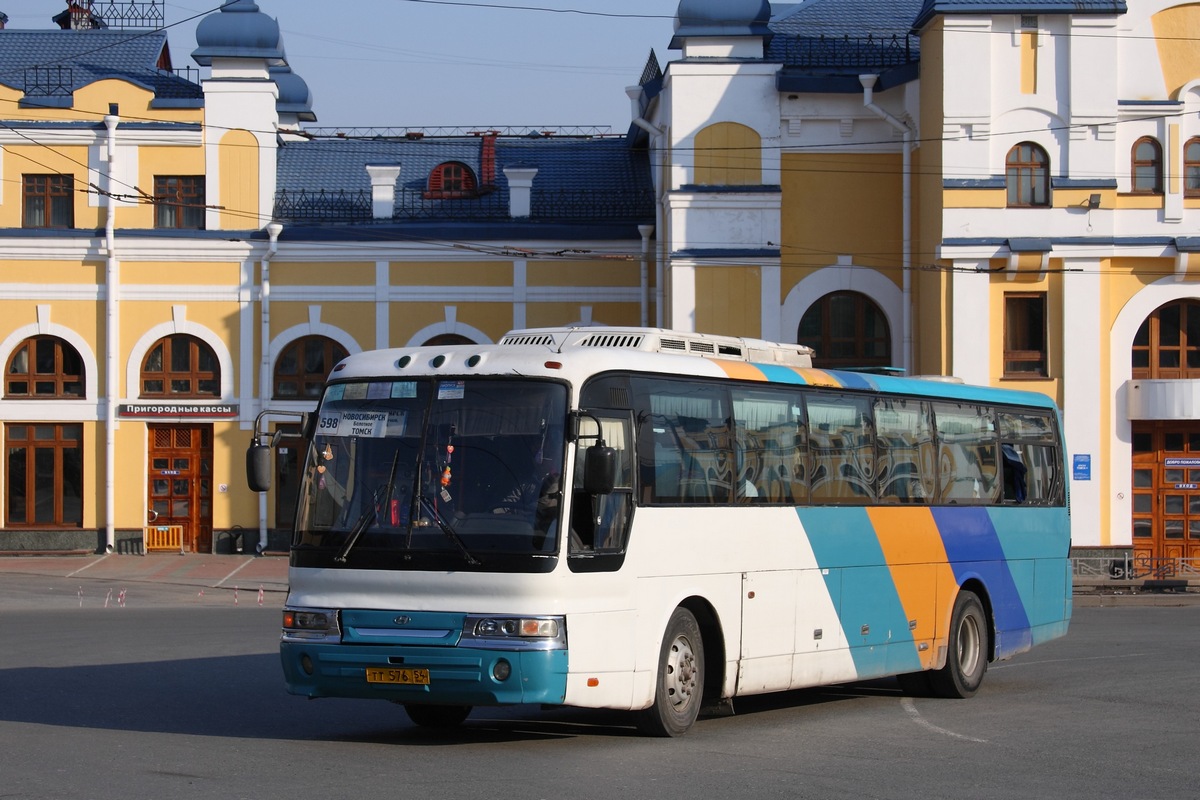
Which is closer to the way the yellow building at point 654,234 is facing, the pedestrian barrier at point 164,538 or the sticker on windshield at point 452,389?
the sticker on windshield

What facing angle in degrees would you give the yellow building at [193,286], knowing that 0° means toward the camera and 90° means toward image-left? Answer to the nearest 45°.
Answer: approximately 0°

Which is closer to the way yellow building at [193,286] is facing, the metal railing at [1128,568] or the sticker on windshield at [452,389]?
the sticker on windshield

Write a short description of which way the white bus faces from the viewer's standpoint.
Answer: facing the viewer and to the left of the viewer

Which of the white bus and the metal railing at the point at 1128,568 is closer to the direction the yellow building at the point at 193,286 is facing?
the white bus

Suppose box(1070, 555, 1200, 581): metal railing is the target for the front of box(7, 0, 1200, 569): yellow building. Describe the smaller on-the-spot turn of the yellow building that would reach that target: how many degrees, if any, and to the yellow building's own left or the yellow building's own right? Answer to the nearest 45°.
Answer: approximately 45° to the yellow building's own left

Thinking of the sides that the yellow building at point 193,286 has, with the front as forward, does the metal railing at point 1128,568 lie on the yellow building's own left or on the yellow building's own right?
on the yellow building's own left

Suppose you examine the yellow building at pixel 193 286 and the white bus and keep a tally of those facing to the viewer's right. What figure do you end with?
0

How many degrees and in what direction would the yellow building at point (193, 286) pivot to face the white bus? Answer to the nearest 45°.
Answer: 0° — it already faces it

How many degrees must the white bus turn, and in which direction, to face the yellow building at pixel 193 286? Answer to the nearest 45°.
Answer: approximately 135° to its right

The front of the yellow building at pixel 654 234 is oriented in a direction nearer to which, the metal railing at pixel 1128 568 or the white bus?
the white bus

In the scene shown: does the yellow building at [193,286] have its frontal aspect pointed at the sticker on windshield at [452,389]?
yes

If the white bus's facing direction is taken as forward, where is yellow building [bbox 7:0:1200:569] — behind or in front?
behind

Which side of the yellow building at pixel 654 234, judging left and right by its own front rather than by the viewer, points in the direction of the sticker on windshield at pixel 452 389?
front

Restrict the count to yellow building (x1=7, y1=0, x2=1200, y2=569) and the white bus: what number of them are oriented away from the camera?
0
